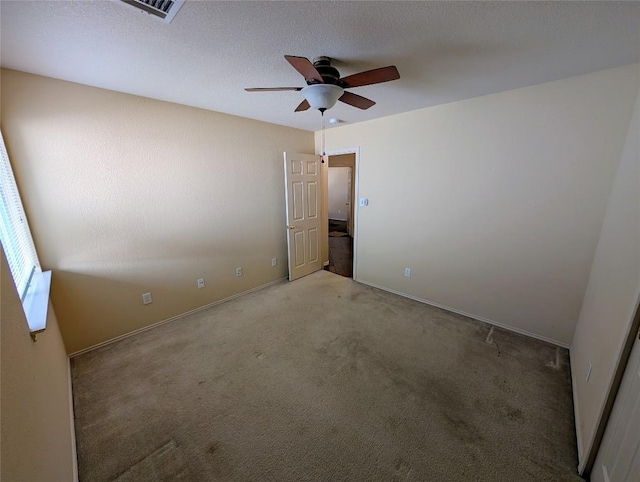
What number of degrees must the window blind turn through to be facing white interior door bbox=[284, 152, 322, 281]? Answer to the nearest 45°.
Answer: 0° — it already faces it

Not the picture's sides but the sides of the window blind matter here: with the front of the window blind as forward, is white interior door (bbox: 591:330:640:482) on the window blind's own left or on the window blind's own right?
on the window blind's own right

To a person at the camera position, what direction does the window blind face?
facing to the right of the viewer
